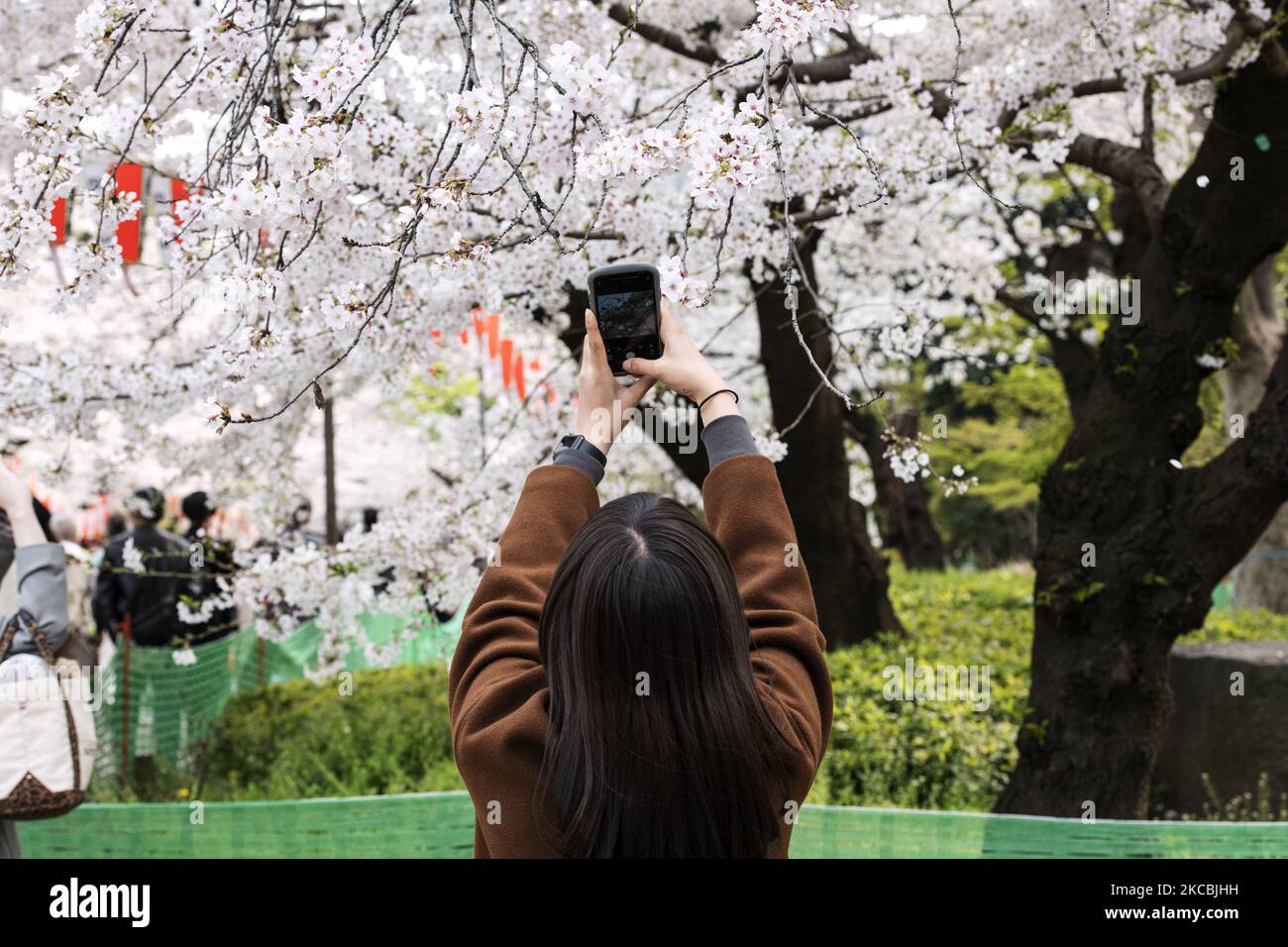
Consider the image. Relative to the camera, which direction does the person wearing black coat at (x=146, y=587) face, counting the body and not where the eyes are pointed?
away from the camera

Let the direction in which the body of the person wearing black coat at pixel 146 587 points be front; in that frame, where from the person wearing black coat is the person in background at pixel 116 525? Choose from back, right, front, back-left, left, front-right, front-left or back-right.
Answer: front

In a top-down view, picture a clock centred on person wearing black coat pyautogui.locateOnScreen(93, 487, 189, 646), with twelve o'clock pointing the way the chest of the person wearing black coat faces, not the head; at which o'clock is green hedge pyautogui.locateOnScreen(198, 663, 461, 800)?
The green hedge is roughly at 5 o'clock from the person wearing black coat.

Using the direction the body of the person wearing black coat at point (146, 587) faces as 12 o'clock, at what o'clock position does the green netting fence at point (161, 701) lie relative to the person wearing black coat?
The green netting fence is roughly at 6 o'clock from the person wearing black coat.

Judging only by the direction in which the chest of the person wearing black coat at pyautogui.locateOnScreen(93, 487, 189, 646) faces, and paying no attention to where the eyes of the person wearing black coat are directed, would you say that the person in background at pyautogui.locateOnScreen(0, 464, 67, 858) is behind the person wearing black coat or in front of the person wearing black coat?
behind

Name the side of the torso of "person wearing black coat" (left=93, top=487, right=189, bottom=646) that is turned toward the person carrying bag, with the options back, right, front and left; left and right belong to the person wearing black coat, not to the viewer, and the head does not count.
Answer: back

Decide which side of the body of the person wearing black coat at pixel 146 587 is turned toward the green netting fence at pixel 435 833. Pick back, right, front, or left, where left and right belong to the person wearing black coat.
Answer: back
